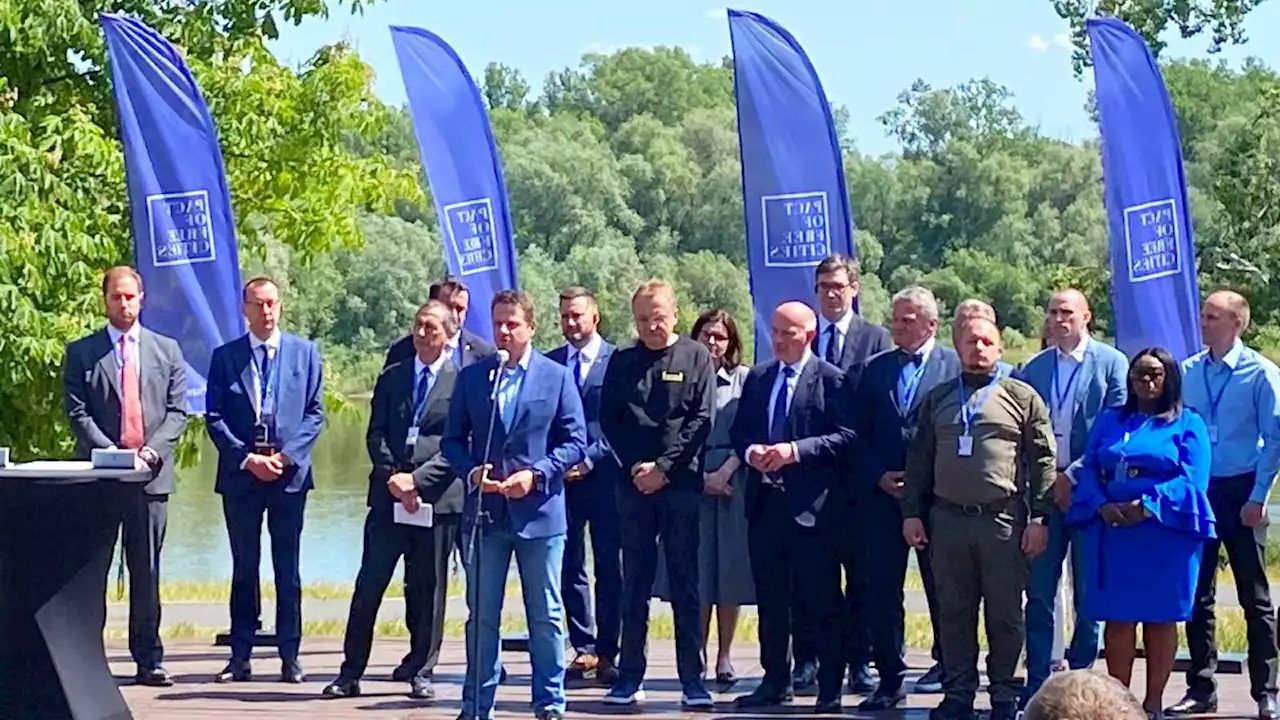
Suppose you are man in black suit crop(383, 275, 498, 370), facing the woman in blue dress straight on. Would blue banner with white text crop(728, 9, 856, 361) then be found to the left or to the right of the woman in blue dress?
left

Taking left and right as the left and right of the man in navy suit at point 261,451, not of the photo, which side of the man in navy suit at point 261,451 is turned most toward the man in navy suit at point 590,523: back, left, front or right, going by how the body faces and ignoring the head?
left

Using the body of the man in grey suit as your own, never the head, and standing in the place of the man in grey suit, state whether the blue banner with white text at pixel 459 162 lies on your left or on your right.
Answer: on your left

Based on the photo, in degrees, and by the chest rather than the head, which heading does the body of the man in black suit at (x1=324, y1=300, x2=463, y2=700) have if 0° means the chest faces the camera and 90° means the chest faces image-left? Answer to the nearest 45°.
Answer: approximately 0°

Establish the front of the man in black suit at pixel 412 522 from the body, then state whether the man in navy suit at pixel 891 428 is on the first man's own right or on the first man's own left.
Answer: on the first man's own left

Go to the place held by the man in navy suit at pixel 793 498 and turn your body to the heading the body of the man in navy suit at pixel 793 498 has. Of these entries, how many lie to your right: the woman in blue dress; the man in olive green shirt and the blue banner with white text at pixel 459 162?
1
